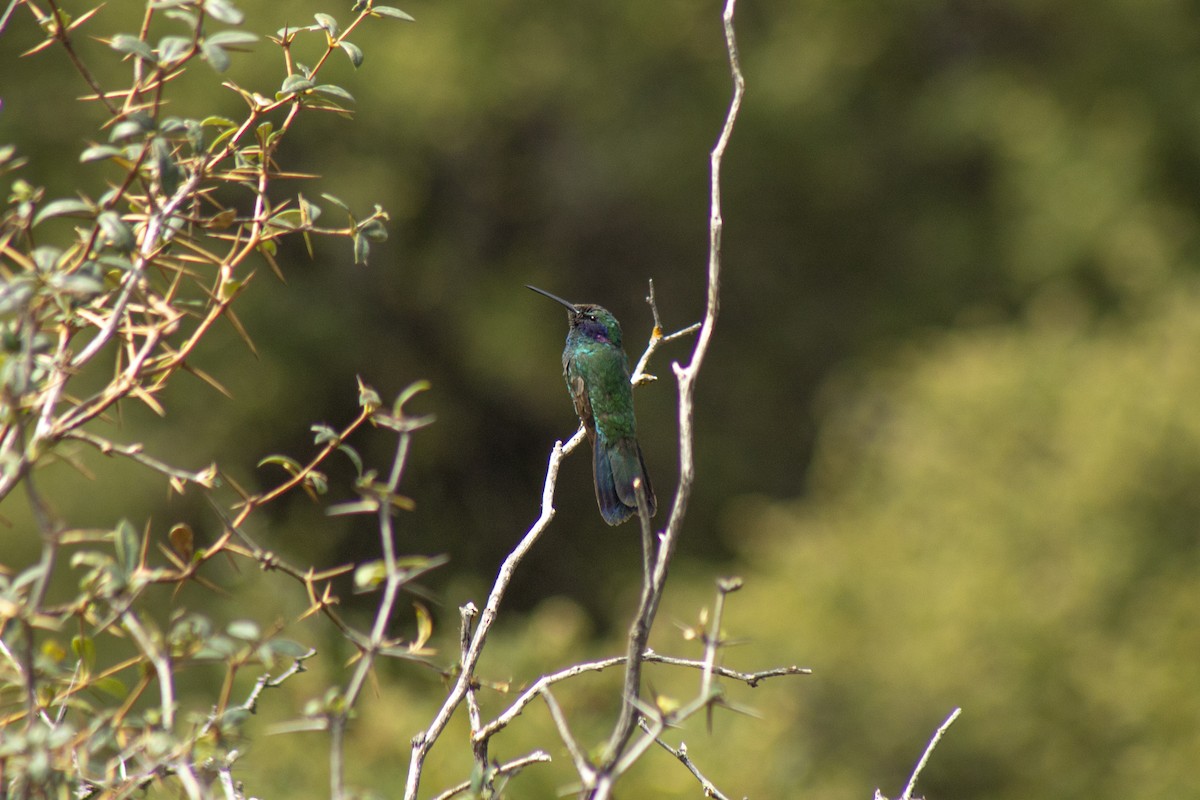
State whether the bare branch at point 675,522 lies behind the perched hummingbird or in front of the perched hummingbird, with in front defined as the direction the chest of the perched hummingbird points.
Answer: behind
